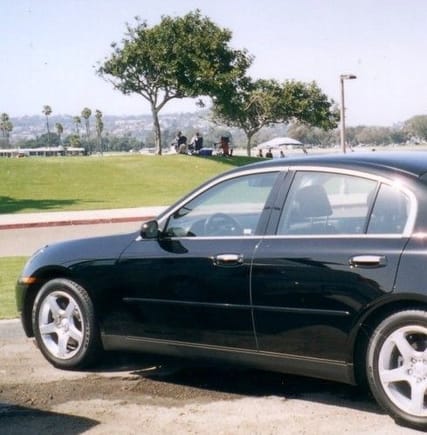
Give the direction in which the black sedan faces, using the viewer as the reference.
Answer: facing away from the viewer and to the left of the viewer
